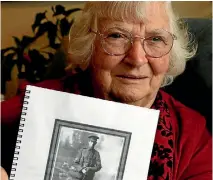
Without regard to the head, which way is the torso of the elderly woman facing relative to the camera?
toward the camera
